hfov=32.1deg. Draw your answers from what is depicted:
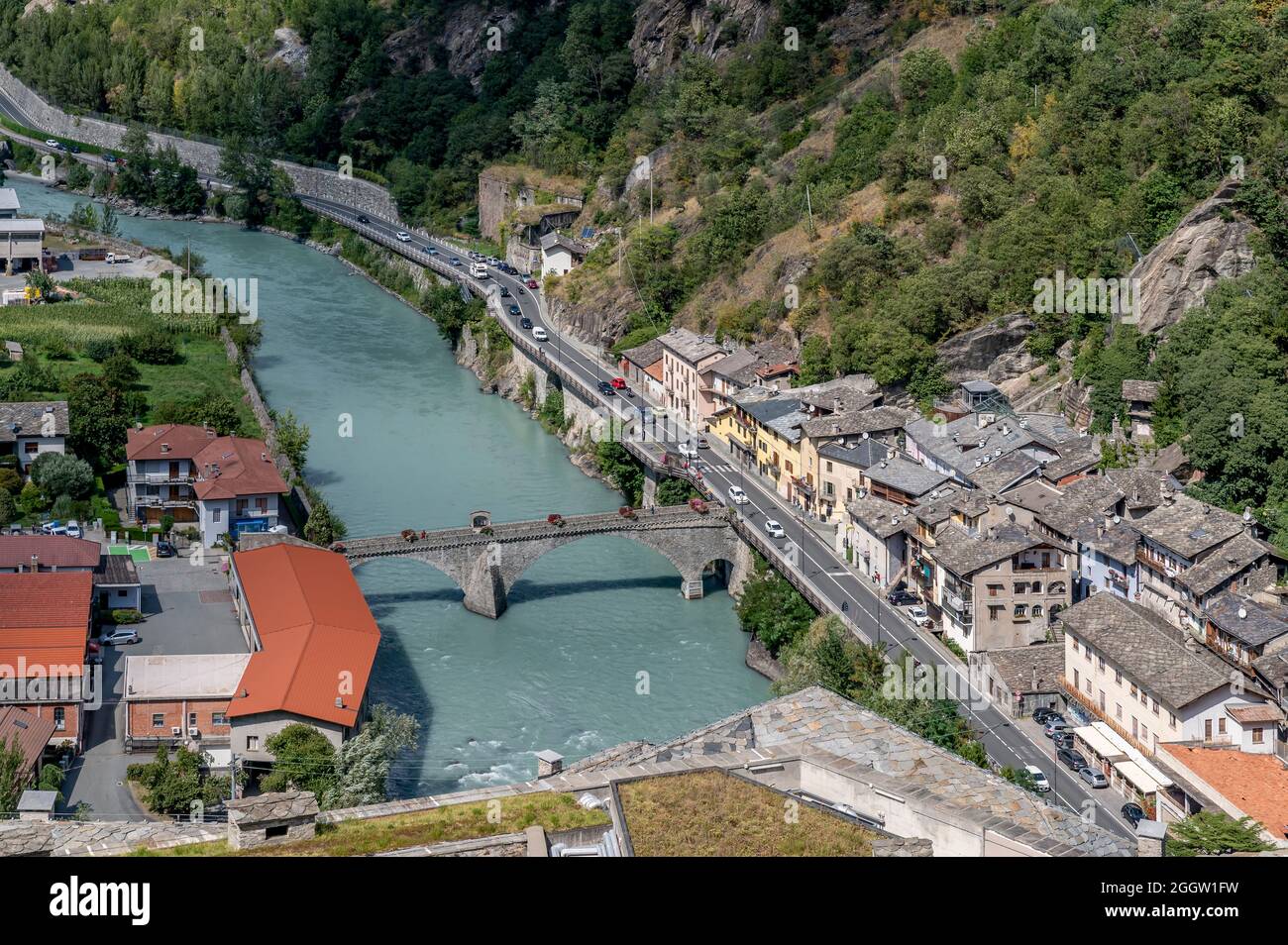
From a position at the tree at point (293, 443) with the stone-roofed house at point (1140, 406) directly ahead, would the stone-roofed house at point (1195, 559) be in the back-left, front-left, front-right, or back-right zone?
front-right

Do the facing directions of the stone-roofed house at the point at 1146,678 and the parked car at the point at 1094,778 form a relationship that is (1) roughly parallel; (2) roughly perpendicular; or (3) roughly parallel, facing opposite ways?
roughly perpendicular

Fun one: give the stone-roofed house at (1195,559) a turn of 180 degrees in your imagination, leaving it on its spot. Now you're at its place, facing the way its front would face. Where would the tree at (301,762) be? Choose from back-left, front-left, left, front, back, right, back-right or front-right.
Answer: back

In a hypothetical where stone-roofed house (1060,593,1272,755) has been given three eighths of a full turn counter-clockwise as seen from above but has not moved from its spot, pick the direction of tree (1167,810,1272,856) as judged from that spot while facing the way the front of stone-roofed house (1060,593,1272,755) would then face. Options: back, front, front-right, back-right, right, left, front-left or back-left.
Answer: right

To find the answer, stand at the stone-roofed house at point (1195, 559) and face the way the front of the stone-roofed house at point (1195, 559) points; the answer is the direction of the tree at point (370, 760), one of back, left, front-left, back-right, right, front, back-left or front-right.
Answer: front

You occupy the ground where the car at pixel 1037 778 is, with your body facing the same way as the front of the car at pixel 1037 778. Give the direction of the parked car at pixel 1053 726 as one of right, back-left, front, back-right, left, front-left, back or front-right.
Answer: back-left

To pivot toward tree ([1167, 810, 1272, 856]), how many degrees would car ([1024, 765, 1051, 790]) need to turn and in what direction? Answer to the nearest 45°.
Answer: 0° — it already faces it

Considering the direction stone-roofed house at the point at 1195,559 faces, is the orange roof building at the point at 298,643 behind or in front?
in front

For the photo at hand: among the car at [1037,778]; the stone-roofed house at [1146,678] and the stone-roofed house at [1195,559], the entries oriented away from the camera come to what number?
0

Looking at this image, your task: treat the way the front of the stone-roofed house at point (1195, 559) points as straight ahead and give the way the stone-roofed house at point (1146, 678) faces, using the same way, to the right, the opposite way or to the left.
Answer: the same way

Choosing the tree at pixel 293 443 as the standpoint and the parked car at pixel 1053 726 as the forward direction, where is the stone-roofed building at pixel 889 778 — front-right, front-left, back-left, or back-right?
front-right

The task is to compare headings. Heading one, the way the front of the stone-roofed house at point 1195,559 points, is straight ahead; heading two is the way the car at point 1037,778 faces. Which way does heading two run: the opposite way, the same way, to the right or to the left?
to the left

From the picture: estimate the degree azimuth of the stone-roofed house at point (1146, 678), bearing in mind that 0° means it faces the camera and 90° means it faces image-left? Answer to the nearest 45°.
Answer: approximately 45°

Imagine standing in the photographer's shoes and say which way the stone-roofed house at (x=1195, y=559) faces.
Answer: facing the viewer and to the left of the viewer

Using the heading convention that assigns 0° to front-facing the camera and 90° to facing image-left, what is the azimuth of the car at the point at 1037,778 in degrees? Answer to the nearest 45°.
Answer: approximately 315°
